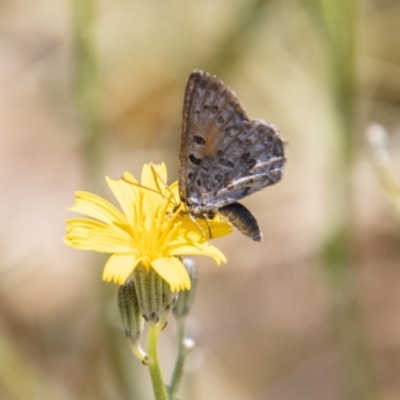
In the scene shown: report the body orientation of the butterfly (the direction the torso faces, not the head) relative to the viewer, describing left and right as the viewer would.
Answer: facing to the left of the viewer

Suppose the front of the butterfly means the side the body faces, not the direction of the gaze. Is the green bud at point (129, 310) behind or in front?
in front
